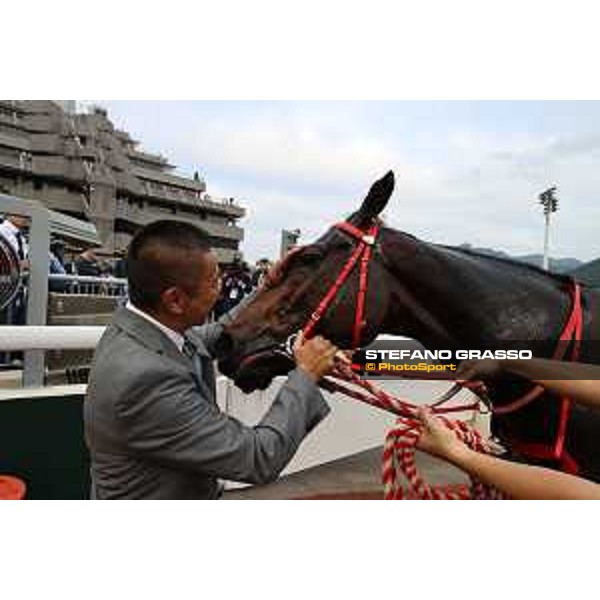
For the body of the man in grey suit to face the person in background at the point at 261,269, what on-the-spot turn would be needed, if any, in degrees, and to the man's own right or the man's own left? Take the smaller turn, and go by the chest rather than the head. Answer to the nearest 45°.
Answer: approximately 90° to the man's own left

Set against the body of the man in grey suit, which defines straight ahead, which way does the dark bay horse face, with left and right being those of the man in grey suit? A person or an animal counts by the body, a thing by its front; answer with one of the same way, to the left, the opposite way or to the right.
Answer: the opposite way

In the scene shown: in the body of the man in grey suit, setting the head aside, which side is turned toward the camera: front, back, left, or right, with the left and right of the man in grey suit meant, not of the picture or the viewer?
right

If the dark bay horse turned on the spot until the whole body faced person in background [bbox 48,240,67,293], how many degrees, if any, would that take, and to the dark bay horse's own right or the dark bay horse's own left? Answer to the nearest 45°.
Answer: approximately 45° to the dark bay horse's own right

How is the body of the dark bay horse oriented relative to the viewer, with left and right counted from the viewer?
facing to the left of the viewer

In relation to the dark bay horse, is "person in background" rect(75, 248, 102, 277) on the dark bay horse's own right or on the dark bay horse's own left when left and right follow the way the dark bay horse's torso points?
on the dark bay horse's own right
